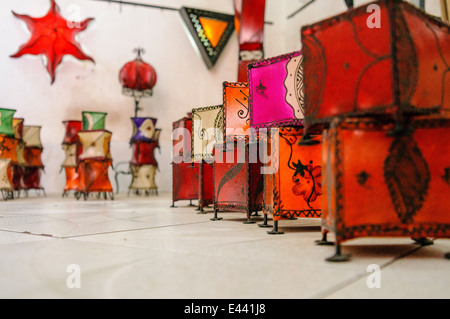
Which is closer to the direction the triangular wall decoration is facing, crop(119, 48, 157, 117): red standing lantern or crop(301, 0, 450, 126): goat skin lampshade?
the goat skin lampshade

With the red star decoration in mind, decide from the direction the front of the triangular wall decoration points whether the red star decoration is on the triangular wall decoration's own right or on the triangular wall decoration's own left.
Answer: on the triangular wall decoration's own right

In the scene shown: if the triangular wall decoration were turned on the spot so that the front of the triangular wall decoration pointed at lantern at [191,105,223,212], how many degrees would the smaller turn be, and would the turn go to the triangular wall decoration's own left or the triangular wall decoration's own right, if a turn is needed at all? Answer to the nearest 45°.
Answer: approximately 45° to the triangular wall decoration's own right

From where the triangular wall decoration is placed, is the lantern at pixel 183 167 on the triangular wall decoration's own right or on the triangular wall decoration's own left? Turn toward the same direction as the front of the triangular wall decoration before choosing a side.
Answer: on the triangular wall decoration's own right

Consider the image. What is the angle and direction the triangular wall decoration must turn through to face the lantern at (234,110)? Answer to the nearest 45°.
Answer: approximately 45° to its right

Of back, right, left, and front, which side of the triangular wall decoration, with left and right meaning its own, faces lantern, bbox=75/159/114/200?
right

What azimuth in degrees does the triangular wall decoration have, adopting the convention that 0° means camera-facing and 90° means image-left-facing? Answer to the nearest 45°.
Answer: approximately 315°

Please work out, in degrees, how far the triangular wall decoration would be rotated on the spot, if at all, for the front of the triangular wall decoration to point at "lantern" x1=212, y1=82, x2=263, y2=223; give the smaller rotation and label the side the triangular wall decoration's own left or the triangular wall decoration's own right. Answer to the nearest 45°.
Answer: approximately 45° to the triangular wall decoration's own right
